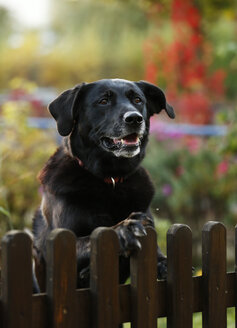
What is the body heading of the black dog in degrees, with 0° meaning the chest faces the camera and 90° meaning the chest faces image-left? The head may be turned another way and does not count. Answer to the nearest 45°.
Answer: approximately 315°
